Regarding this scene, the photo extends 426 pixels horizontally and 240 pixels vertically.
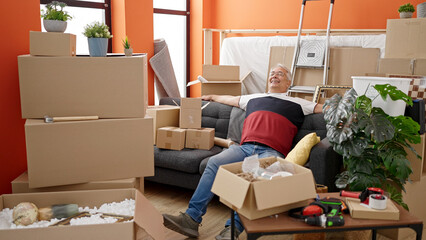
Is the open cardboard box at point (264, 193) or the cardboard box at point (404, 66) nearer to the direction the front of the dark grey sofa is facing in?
the open cardboard box

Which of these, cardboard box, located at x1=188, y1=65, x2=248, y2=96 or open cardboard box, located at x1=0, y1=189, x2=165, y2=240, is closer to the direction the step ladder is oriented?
the open cardboard box

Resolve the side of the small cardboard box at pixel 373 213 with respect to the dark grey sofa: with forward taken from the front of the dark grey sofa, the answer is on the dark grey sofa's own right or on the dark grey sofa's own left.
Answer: on the dark grey sofa's own left

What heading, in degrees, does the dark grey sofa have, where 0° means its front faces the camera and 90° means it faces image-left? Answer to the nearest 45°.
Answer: approximately 45°

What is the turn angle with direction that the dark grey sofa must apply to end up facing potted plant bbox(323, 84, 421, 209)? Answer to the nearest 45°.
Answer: approximately 90° to its left

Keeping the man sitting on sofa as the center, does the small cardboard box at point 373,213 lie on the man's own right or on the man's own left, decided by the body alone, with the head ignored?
on the man's own left
